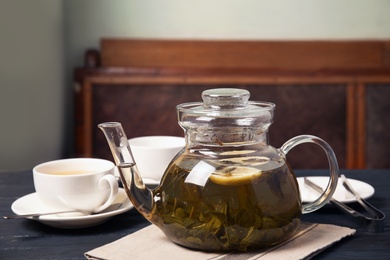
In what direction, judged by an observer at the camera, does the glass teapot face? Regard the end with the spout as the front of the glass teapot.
facing to the left of the viewer
